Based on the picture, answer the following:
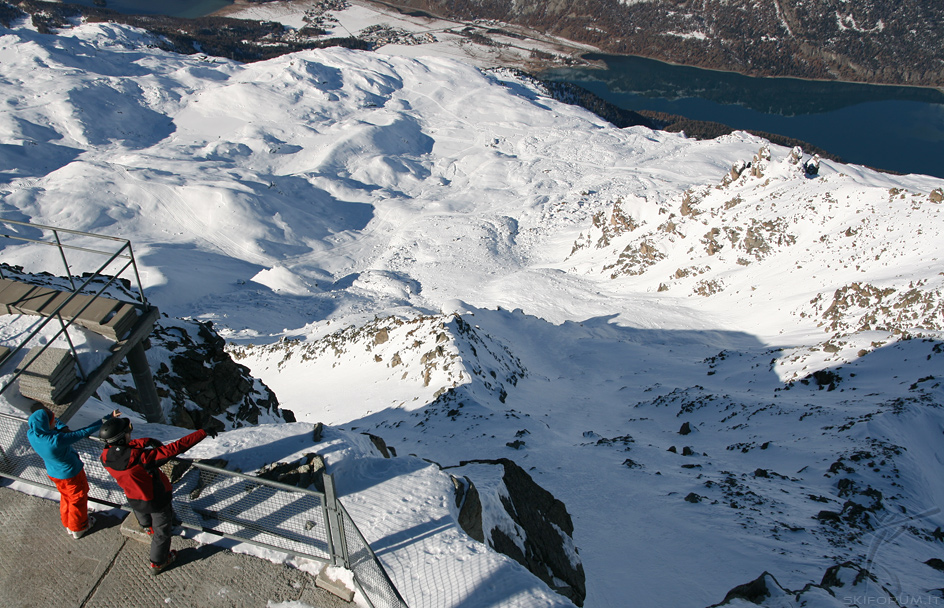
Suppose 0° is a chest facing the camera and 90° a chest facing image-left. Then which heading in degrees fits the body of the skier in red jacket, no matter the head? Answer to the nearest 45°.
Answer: approximately 225°

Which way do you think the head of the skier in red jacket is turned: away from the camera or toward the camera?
away from the camera

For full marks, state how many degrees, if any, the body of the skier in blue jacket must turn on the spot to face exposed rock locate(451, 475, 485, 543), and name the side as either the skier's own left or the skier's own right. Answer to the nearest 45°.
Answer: approximately 45° to the skier's own right

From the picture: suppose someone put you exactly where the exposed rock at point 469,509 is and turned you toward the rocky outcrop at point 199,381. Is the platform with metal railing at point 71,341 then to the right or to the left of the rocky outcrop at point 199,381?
left

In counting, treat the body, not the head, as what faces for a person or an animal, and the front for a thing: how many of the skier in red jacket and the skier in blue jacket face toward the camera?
0

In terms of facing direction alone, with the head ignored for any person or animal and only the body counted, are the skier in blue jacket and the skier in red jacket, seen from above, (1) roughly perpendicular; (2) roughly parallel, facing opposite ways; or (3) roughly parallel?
roughly parallel

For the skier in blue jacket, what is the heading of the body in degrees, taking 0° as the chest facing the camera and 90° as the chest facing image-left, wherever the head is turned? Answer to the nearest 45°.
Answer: approximately 225°

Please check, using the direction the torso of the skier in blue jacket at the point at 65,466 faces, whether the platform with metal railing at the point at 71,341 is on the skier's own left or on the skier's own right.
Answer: on the skier's own left
